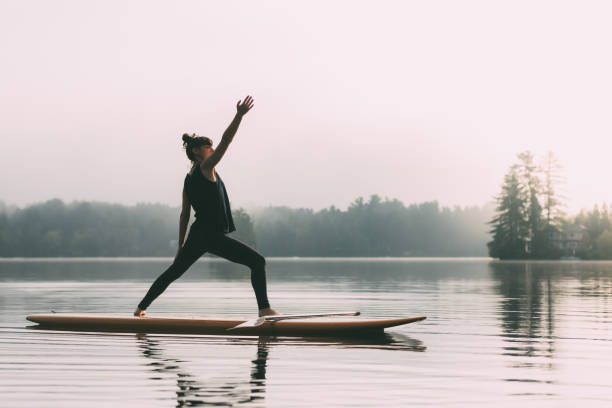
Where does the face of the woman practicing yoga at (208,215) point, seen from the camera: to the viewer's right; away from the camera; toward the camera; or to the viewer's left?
to the viewer's right

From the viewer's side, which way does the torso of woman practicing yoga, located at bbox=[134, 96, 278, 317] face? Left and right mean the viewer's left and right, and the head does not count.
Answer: facing to the right of the viewer

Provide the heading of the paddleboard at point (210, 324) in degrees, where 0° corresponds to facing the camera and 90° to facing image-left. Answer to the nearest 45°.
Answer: approximately 270°
